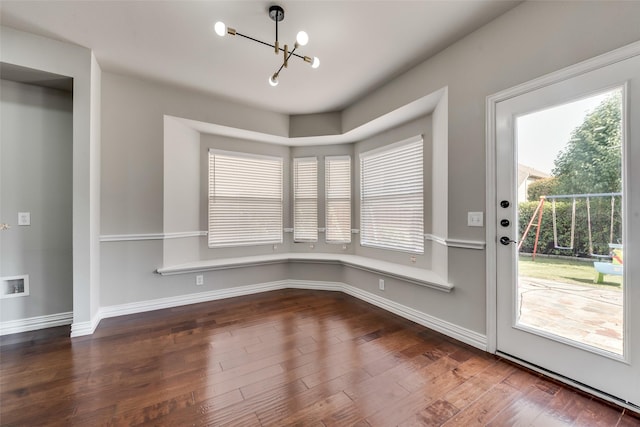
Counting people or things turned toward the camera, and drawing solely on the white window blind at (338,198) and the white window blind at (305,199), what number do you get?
2

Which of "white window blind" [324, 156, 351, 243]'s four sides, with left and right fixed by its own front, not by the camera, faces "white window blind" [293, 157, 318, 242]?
right

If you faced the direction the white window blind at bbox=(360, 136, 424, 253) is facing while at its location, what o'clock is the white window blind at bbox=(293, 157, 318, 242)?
the white window blind at bbox=(293, 157, 318, 242) is roughly at 2 o'clock from the white window blind at bbox=(360, 136, 424, 253).

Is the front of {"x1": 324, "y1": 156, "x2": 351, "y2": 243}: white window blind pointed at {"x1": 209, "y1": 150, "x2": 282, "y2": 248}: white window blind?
no

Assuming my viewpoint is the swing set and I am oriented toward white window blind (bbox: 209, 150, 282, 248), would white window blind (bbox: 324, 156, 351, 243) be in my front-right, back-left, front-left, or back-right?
front-right

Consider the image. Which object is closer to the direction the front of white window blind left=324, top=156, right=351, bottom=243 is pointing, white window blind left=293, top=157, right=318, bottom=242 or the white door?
the white door

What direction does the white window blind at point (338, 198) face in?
toward the camera

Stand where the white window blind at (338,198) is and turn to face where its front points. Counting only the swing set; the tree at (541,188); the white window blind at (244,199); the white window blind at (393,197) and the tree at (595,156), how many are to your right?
1

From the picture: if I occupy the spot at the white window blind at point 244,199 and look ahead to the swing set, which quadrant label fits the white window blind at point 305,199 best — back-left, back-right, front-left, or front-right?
front-left

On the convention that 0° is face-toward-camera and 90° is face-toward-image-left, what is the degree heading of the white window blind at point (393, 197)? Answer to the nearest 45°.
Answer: approximately 45°
